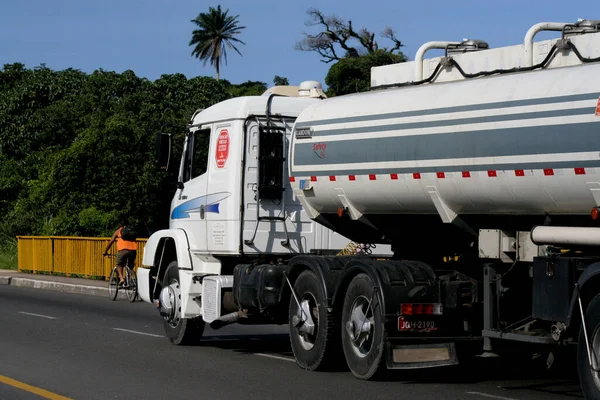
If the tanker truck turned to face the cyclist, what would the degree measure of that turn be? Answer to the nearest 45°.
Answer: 0° — it already faces them

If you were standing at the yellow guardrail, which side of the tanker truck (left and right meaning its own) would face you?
front

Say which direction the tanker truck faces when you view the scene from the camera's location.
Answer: facing away from the viewer and to the left of the viewer

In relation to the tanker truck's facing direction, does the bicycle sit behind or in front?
in front
